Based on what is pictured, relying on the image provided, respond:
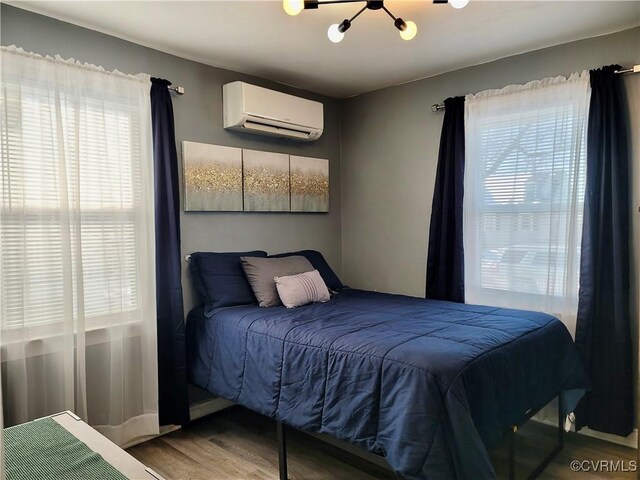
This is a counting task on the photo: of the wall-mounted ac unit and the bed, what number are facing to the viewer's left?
0

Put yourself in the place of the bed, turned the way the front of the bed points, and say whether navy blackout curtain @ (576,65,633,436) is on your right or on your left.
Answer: on your left

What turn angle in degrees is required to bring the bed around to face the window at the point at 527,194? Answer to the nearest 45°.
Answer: approximately 90° to its left

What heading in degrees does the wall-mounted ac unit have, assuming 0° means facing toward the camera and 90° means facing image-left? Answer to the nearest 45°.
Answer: approximately 315°

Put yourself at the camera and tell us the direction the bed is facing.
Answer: facing the viewer and to the right of the viewer

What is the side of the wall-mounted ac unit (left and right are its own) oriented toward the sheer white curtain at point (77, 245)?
right
